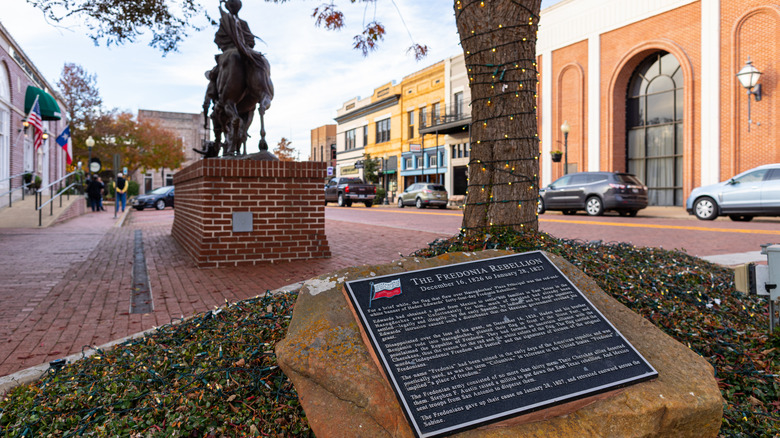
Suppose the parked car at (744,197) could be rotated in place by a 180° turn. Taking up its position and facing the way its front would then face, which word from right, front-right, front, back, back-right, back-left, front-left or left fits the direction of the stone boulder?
right

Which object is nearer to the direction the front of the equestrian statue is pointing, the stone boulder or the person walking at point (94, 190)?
the person walking

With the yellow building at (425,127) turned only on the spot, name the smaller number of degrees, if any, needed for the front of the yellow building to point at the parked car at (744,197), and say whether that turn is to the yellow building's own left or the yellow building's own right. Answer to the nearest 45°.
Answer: approximately 45° to the yellow building's own left

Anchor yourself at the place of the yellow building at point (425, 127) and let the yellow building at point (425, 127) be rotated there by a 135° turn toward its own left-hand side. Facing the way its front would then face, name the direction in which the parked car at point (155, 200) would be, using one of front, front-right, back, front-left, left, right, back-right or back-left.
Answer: back-right

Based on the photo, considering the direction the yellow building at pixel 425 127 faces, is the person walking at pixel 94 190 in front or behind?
in front

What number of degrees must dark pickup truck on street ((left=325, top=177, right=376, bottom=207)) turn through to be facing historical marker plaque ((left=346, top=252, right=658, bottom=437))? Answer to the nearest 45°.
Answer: approximately 135° to its left

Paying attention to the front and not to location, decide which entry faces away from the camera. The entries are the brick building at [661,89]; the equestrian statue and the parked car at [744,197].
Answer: the equestrian statue

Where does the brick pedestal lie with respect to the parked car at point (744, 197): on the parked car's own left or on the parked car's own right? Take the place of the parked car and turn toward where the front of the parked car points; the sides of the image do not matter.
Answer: on the parked car's own left

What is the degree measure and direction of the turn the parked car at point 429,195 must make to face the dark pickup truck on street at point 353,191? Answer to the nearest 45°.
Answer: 0° — it already faces it

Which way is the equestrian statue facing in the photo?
away from the camera

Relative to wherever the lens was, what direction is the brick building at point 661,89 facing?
facing the viewer and to the left of the viewer
